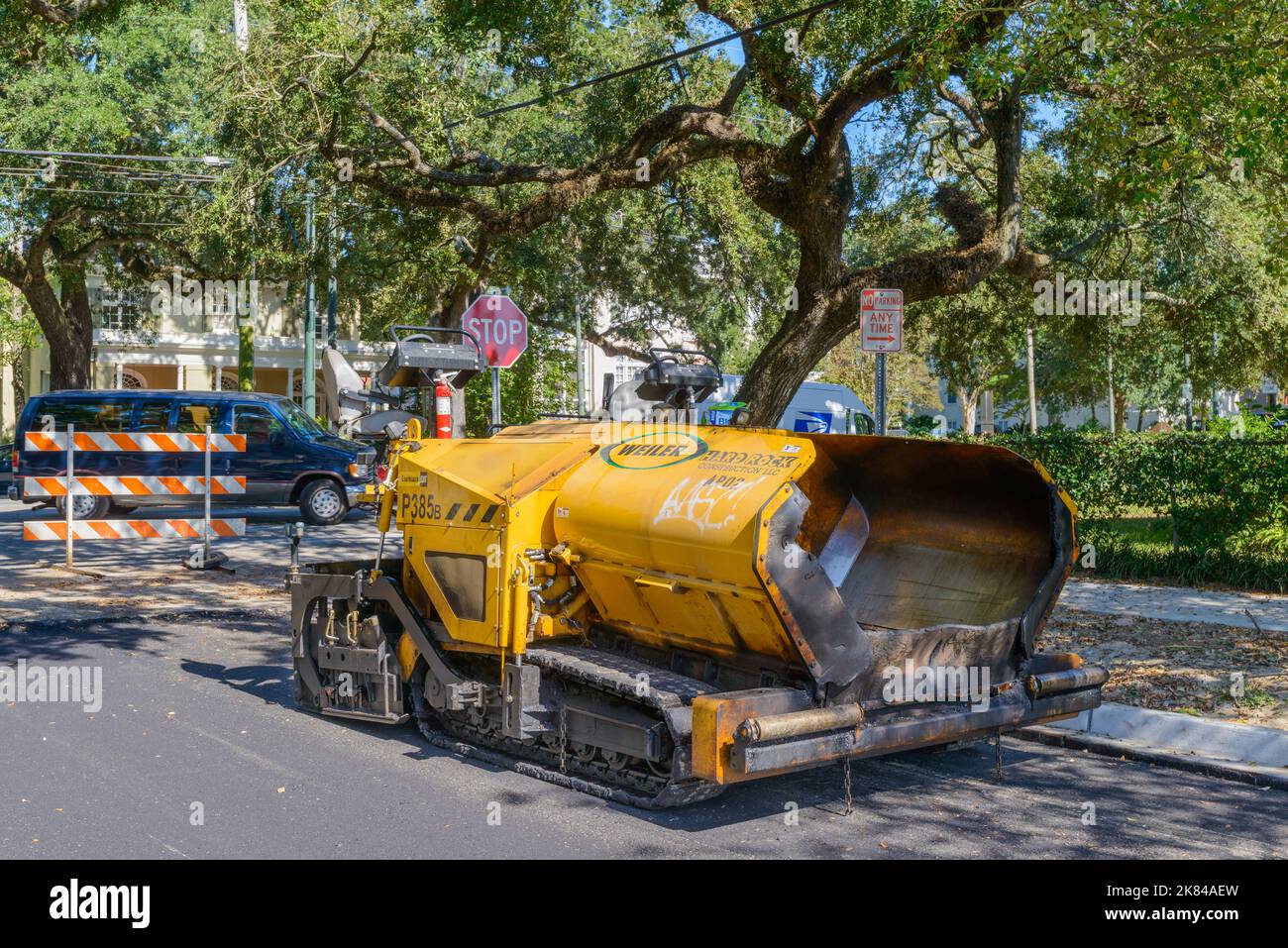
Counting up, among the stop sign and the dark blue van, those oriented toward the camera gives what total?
1

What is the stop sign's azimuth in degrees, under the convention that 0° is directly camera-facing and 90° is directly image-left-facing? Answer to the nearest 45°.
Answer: approximately 0°

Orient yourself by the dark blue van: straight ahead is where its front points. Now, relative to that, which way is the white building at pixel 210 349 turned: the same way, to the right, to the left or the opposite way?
to the right

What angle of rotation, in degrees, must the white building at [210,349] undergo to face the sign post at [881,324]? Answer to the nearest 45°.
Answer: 0° — it already faces it

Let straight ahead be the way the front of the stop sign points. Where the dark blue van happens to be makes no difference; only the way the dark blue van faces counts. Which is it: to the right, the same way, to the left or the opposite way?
to the left

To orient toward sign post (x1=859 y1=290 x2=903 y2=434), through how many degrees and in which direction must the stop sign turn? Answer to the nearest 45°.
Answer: approximately 45° to its left

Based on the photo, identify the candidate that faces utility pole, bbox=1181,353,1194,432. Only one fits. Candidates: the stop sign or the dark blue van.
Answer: the dark blue van

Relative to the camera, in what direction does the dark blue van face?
facing to the right of the viewer
